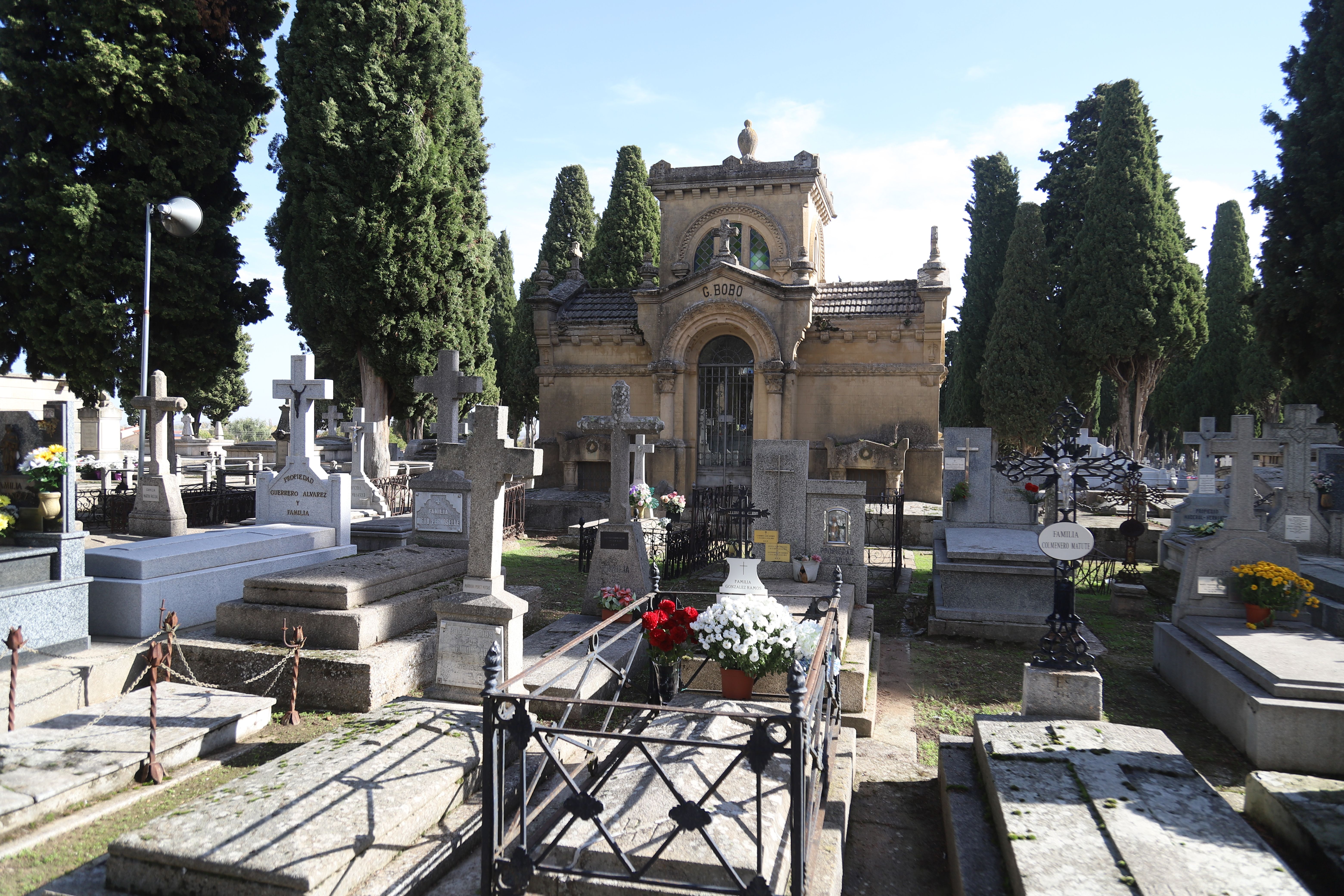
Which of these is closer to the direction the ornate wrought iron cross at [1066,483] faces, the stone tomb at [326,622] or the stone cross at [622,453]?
the stone tomb

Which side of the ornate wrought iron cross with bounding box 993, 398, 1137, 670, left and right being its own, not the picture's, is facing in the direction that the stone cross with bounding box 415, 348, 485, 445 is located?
right

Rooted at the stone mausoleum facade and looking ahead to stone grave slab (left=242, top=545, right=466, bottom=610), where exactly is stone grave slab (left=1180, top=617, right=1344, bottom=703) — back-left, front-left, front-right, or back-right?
front-left

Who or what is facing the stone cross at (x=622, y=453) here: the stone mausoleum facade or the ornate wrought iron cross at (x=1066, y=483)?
the stone mausoleum facade

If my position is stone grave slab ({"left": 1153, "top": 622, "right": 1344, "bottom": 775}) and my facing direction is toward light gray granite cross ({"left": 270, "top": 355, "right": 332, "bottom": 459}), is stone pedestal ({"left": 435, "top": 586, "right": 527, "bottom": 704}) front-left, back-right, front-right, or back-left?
front-left

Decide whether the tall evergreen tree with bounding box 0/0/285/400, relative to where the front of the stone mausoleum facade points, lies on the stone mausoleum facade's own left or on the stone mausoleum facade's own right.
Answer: on the stone mausoleum facade's own right

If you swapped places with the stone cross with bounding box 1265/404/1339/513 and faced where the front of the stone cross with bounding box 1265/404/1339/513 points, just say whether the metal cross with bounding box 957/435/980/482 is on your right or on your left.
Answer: on your right

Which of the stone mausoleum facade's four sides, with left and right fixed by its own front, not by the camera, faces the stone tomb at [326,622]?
front

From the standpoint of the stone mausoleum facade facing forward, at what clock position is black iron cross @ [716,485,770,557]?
The black iron cross is roughly at 12 o'clock from the stone mausoleum facade.

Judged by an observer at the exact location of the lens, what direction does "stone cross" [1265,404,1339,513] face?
facing the viewer

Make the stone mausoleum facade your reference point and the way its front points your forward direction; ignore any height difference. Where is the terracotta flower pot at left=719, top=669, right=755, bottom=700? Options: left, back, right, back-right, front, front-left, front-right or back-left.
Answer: front

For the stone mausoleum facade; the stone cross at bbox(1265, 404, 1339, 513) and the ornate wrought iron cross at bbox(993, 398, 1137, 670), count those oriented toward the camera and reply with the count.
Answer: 3

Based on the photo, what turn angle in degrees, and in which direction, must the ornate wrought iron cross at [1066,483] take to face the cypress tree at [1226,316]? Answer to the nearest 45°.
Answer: approximately 180°

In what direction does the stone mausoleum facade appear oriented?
toward the camera

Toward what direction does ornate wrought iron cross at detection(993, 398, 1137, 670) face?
toward the camera
